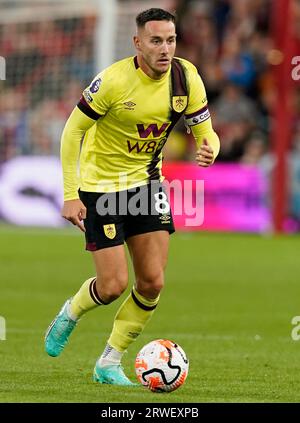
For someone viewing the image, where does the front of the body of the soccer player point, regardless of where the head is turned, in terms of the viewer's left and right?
facing the viewer and to the right of the viewer
